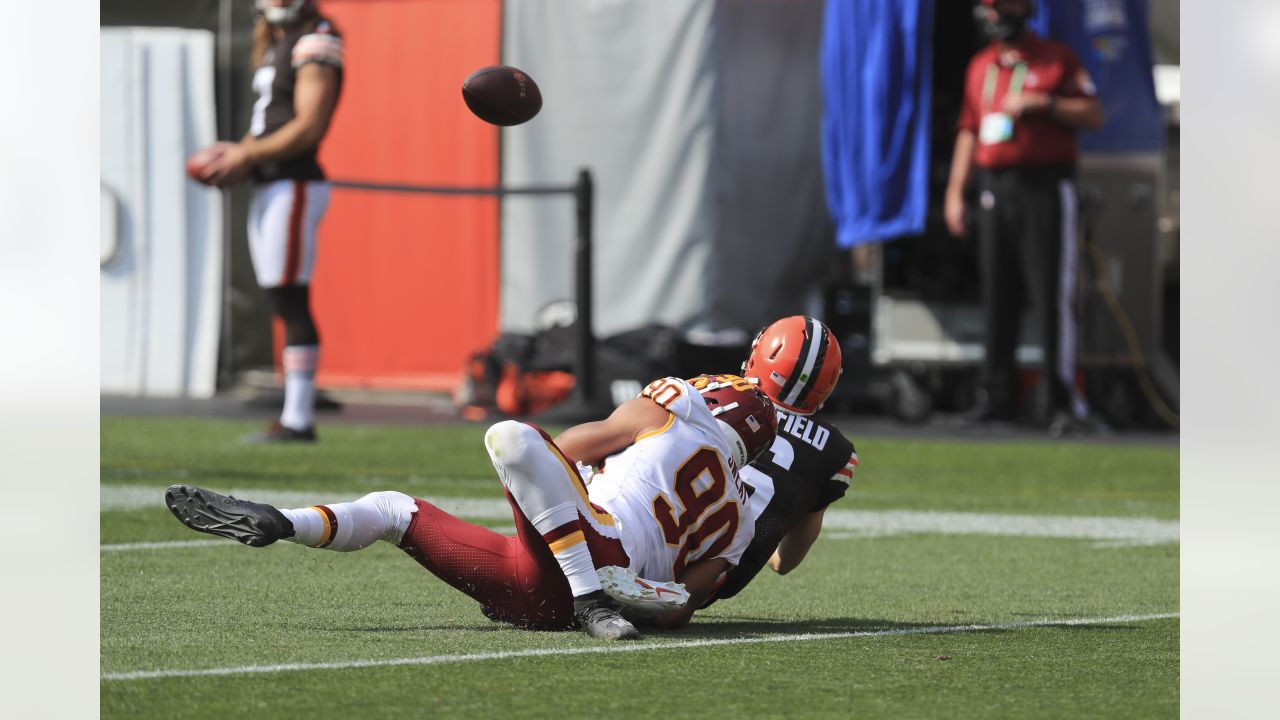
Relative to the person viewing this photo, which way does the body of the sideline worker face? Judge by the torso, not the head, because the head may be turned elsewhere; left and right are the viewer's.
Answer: facing the viewer and to the left of the viewer

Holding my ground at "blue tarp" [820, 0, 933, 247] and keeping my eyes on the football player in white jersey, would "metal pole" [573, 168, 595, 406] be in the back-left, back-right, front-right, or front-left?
front-right

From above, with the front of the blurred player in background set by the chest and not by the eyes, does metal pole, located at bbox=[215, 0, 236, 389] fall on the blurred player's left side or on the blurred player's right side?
on the blurred player's right side

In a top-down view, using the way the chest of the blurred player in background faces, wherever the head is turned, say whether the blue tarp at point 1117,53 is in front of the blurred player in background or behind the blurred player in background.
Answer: behind

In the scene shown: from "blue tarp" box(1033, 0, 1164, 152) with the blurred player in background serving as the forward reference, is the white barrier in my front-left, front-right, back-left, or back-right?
front-right

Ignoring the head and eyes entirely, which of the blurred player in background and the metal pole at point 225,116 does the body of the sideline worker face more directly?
the blurred player in background

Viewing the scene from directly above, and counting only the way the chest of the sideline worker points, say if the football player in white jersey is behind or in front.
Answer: in front

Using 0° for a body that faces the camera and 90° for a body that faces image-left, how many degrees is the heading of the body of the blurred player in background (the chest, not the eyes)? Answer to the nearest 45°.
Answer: approximately 90°

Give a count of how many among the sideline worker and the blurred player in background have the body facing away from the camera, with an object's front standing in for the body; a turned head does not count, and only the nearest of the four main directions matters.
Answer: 0

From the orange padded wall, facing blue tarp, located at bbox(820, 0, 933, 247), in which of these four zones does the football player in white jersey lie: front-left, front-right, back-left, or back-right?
front-right

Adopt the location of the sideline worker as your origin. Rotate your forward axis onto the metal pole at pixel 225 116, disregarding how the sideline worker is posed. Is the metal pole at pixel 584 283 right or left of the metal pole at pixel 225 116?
left

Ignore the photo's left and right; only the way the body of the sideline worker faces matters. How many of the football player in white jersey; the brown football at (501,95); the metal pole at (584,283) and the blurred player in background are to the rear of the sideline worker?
0

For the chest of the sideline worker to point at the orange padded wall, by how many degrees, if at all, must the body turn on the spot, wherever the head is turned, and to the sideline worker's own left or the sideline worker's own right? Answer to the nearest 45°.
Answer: approximately 90° to the sideline worker's own right

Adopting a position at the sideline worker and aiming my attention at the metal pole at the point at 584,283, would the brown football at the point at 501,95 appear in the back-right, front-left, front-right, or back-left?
front-left

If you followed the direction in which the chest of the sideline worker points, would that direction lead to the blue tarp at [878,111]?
no

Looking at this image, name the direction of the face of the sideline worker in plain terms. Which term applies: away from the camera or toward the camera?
toward the camera
